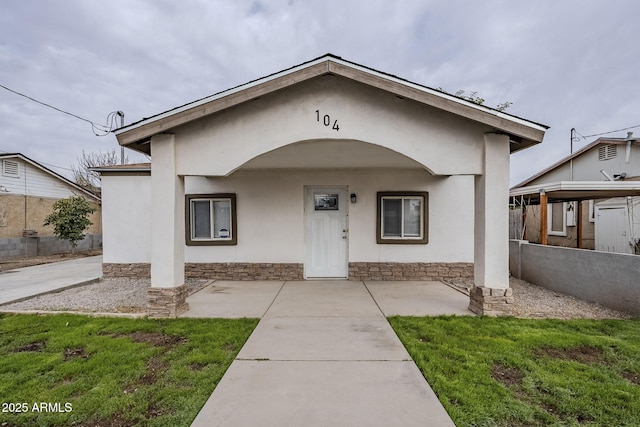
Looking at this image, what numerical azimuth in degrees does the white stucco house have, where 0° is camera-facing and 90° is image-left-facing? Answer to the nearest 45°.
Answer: approximately 0°

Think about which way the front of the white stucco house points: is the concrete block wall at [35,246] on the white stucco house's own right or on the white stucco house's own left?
on the white stucco house's own right

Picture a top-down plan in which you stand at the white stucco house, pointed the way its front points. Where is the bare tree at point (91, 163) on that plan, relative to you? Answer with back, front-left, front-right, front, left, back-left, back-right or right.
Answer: back-right

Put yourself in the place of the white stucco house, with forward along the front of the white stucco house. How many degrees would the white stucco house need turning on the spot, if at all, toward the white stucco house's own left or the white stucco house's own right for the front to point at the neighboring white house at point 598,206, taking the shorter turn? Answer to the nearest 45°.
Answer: approximately 135° to the white stucco house's own left

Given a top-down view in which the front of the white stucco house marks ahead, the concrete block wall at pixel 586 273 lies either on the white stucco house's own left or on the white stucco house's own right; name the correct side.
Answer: on the white stucco house's own left

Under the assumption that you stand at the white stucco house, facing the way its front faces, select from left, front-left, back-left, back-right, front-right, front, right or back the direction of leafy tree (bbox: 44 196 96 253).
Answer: back-right
